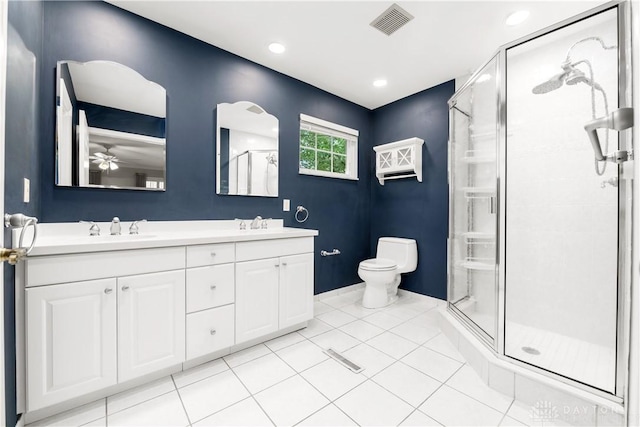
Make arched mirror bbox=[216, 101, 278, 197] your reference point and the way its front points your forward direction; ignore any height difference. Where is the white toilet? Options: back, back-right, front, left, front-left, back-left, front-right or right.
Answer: front-left

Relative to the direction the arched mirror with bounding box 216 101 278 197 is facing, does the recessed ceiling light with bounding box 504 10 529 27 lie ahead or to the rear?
ahead

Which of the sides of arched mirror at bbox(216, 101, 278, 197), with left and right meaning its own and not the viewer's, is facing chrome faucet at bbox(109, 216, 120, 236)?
right

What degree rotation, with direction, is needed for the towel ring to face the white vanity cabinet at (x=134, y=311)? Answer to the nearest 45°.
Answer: approximately 90° to its right

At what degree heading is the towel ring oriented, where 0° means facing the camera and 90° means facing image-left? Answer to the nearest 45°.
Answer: approximately 315°

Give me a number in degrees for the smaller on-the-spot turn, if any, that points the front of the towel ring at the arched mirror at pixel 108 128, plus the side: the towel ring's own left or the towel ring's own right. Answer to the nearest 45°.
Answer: approximately 90° to the towel ring's own right

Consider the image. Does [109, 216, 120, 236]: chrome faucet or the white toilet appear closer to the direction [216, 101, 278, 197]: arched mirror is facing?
the white toilet
